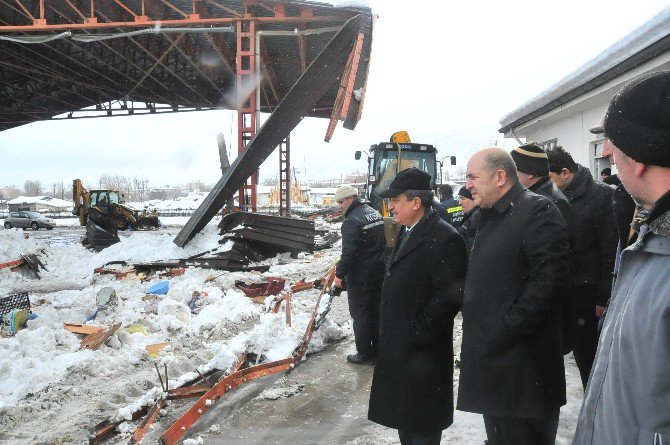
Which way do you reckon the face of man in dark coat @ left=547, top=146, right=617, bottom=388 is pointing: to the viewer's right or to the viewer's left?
to the viewer's left

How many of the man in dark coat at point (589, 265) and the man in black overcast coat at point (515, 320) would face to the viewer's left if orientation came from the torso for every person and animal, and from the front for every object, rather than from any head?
2

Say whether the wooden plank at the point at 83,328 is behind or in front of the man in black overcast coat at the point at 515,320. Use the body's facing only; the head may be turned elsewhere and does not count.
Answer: in front

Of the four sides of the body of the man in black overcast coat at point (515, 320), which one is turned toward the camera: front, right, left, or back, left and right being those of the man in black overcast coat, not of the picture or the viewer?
left

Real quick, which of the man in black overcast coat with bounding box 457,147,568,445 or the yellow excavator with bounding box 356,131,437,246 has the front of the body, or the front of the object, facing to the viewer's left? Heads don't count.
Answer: the man in black overcast coat

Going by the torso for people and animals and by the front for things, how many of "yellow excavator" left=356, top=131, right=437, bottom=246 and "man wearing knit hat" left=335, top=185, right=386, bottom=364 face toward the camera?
1

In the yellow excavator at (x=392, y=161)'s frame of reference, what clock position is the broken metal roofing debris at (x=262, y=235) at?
The broken metal roofing debris is roughly at 3 o'clock from the yellow excavator.

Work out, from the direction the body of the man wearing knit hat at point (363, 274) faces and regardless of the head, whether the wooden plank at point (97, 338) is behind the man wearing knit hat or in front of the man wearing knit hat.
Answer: in front

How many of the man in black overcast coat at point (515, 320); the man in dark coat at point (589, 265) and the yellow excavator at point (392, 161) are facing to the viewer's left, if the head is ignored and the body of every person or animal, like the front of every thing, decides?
2

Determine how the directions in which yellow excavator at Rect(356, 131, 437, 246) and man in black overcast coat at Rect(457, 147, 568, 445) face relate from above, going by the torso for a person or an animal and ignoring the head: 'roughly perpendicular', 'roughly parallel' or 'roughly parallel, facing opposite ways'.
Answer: roughly perpendicular

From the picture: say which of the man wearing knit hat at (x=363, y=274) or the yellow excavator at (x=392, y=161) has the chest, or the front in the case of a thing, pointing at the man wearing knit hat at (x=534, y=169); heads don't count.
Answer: the yellow excavator

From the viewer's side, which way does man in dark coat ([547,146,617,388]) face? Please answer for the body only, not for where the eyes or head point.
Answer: to the viewer's left

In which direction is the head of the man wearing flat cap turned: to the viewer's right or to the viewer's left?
to the viewer's left
